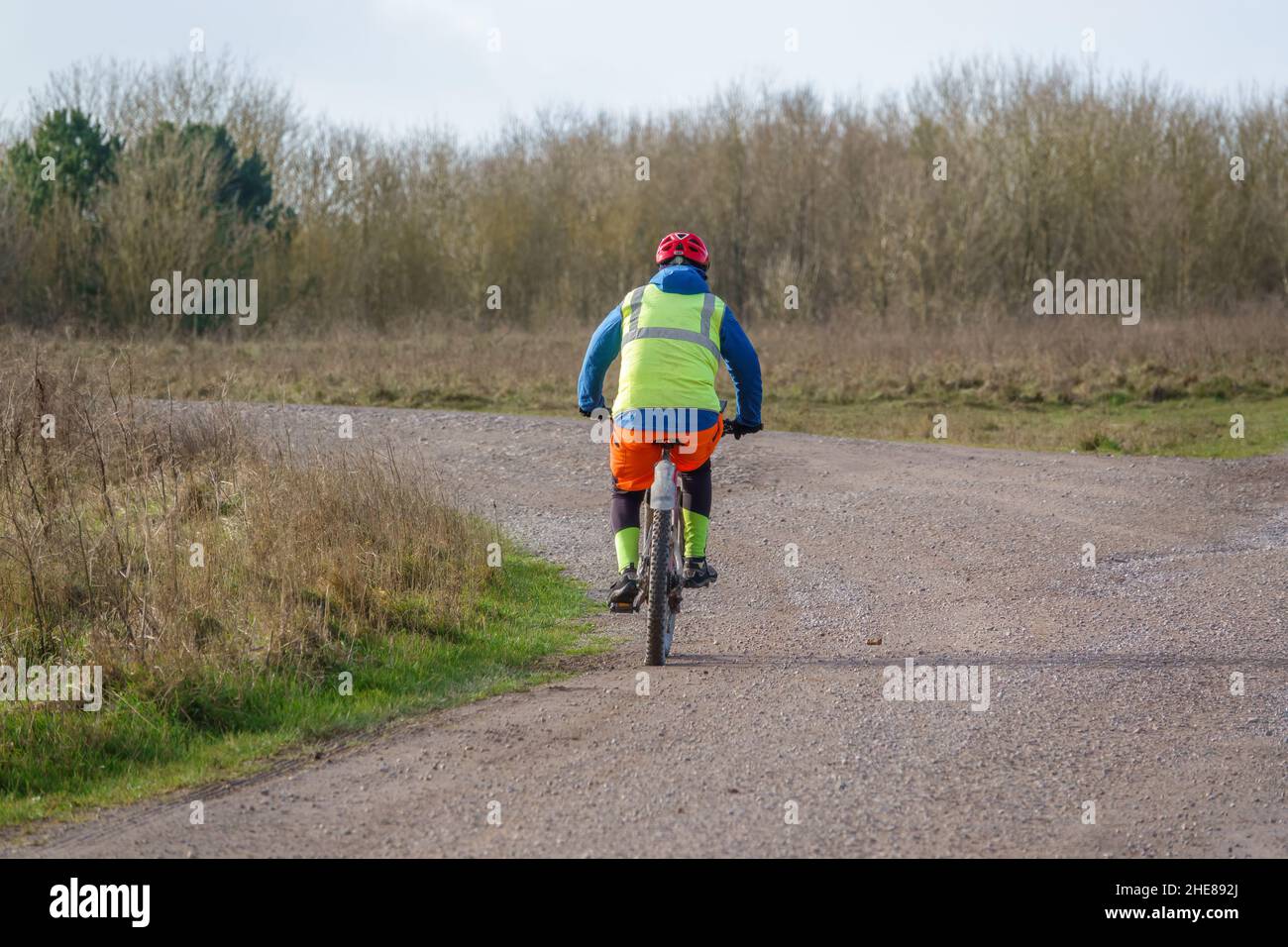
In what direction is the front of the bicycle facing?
away from the camera

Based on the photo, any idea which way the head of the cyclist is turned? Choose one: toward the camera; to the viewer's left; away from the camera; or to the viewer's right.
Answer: away from the camera

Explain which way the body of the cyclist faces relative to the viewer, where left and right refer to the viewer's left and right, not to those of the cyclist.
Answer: facing away from the viewer
